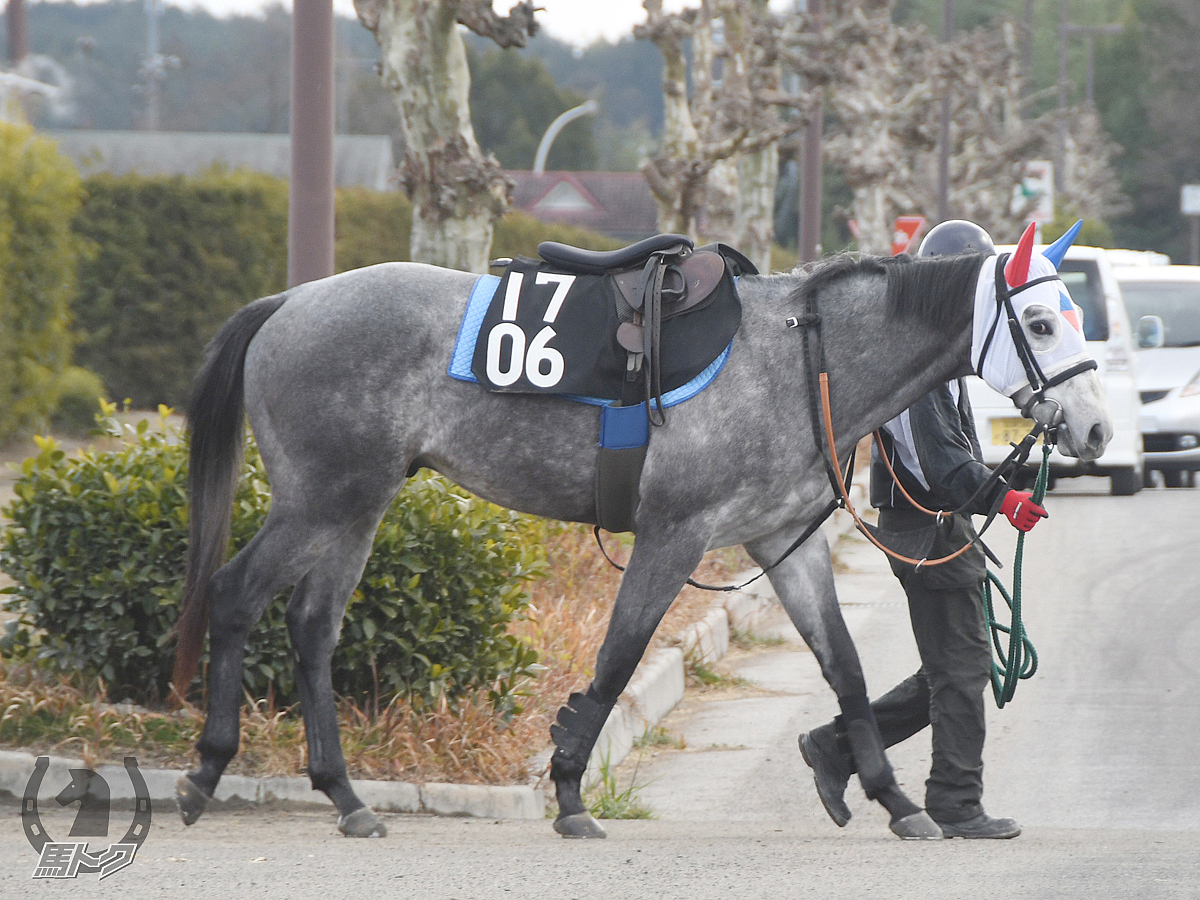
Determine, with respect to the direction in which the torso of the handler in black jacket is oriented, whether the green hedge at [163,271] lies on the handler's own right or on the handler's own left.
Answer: on the handler's own left

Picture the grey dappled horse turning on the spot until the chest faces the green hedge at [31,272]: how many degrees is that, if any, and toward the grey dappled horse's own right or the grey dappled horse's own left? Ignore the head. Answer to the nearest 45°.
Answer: approximately 135° to the grey dappled horse's own left

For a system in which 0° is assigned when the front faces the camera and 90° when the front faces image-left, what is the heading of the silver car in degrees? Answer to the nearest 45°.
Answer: approximately 0°

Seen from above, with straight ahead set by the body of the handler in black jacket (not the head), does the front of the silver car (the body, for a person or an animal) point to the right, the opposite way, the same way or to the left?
to the right

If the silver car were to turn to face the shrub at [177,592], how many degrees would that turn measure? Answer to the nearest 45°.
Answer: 0° — it already faces it

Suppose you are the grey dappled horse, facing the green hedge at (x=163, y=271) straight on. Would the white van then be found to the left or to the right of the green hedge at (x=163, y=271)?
right

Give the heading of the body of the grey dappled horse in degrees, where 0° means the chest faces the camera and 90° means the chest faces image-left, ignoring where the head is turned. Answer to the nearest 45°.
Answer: approximately 270°

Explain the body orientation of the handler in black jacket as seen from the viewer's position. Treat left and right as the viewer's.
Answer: facing to the right of the viewer
